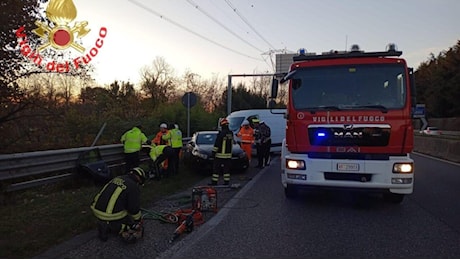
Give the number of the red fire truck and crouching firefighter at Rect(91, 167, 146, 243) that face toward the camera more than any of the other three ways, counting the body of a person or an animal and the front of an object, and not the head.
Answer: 1

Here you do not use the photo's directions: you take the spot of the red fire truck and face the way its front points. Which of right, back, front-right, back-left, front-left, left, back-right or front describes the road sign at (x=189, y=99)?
back-right

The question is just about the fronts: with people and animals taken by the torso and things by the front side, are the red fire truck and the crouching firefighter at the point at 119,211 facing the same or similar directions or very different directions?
very different directions

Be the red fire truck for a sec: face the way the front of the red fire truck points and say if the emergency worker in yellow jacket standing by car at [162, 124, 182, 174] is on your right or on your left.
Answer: on your right

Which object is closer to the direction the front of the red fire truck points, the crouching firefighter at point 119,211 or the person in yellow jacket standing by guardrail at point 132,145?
the crouching firefighter
